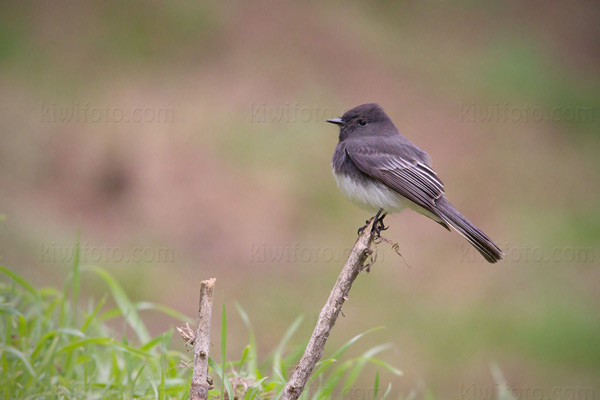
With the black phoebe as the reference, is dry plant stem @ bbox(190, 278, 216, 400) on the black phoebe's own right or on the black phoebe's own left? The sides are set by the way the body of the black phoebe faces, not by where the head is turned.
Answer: on the black phoebe's own left

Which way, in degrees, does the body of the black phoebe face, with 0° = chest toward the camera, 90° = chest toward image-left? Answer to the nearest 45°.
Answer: approximately 90°
